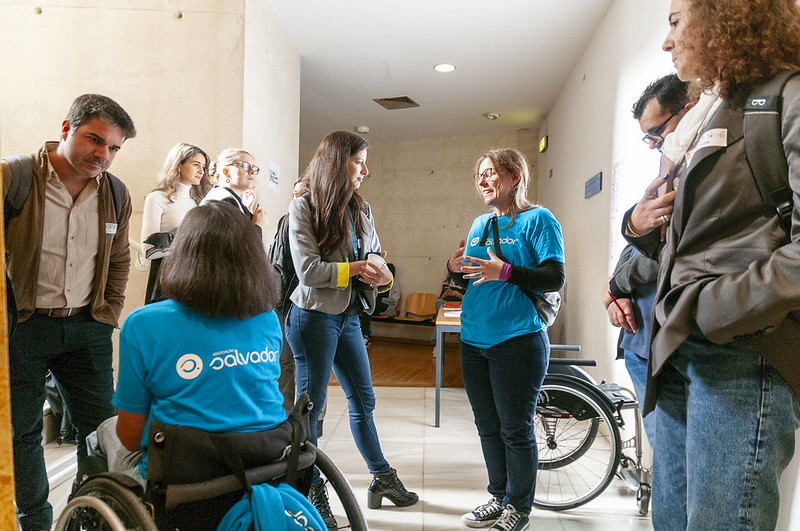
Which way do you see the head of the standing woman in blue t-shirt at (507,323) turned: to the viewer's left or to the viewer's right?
to the viewer's left

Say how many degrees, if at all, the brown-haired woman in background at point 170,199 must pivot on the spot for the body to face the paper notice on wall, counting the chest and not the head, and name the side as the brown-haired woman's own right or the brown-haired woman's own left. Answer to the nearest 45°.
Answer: approximately 90° to the brown-haired woman's own left

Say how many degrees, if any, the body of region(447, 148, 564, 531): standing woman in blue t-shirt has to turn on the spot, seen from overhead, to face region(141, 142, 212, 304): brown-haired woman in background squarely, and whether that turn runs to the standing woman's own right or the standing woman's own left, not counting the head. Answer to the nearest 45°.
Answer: approximately 45° to the standing woman's own right

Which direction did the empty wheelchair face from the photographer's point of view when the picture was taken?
facing to the right of the viewer

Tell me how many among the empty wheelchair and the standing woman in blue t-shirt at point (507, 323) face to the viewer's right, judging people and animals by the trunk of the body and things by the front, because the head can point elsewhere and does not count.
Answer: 1

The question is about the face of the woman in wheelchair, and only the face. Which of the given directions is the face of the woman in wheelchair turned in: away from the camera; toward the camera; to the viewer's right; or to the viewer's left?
away from the camera

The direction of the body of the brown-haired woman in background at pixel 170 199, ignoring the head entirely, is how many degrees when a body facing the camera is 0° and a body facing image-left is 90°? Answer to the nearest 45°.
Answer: approximately 315°

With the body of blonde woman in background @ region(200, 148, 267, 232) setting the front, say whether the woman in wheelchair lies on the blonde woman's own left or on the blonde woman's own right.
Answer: on the blonde woman's own right

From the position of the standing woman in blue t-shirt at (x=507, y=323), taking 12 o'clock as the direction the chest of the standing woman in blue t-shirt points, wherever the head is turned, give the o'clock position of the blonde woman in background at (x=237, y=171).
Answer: The blonde woman in background is roughly at 2 o'clock from the standing woman in blue t-shirt.

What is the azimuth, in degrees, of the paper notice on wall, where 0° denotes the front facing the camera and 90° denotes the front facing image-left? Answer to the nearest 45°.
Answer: approximately 315°

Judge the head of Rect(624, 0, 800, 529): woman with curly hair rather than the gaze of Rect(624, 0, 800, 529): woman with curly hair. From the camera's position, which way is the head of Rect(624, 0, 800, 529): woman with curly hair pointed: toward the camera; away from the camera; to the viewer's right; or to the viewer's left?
to the viewer's left

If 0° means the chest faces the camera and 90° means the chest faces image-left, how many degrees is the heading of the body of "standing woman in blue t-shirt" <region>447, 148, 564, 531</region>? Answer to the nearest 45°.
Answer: approximately 45°

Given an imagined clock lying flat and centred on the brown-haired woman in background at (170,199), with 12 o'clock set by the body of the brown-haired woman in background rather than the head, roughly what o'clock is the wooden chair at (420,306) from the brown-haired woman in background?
The wooden chair is roughly at 9 o'clock from the brown-haired woman in background.

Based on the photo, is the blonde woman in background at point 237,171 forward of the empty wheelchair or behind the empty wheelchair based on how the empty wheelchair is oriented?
behind

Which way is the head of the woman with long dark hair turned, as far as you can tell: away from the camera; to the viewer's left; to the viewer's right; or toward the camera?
to the viewer's right

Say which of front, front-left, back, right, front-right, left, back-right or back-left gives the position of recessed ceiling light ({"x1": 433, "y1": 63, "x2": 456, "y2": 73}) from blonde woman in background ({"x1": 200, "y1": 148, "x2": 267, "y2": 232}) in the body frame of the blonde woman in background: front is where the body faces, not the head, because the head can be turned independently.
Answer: left

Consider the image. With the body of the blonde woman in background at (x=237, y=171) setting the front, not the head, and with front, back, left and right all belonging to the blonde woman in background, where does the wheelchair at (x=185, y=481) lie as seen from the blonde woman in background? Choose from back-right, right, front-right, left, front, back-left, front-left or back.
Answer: front-right
